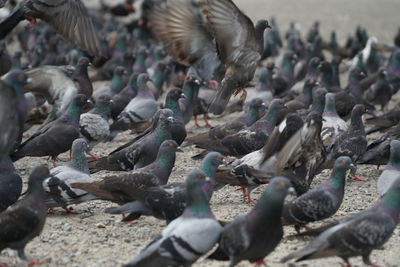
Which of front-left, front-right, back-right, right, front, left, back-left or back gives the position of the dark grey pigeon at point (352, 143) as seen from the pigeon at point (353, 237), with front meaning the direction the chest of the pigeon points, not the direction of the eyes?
left

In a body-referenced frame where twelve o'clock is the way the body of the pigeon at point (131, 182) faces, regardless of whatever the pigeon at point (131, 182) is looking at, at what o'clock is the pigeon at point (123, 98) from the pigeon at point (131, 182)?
the pigeon at point (123, 98) is roughly at 9 o'clock from the pigeon at point (131, 182).

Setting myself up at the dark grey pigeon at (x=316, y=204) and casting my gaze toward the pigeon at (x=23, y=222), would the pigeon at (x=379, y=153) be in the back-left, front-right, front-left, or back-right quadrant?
back-right

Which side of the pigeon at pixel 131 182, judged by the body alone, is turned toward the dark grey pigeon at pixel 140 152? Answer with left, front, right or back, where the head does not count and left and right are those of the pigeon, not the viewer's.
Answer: left

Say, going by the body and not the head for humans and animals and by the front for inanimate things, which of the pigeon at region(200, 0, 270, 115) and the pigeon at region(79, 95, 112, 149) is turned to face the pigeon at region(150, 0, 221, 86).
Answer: the pigeon at region(79, 95, 112, 149)

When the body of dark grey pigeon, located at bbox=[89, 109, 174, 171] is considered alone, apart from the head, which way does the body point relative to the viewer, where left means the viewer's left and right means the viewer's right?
facing to the right of the viewer

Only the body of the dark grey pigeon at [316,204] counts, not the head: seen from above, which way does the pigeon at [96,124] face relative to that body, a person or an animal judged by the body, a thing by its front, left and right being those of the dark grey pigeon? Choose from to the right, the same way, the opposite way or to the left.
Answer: to the left
